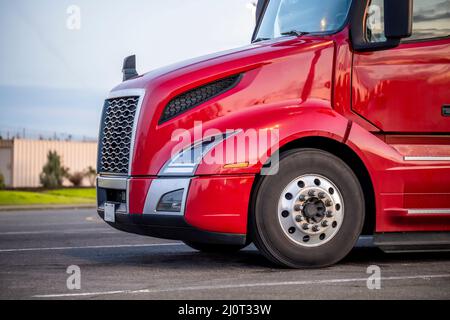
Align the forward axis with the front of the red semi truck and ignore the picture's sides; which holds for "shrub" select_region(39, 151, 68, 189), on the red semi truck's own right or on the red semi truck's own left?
on the red semi truck's own right

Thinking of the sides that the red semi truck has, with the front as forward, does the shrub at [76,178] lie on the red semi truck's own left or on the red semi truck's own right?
on the red semi truck's own right

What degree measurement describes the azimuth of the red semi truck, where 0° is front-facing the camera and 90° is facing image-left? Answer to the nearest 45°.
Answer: approximately 45°
